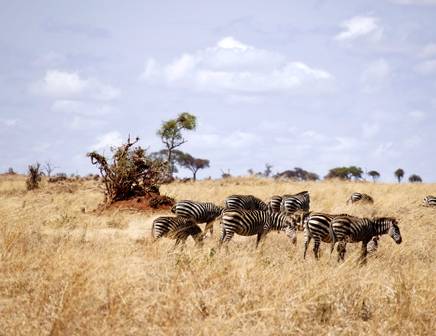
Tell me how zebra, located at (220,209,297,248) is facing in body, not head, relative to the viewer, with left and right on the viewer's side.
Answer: facing to the right of the viewer

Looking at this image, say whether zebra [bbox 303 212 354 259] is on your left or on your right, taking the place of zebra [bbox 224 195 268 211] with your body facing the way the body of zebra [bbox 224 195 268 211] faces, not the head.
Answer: on your right

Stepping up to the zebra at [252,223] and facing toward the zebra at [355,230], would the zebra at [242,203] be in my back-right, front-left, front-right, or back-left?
back-left

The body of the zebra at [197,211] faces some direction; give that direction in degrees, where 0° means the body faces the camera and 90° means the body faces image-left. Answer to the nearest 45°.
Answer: approximately 270°

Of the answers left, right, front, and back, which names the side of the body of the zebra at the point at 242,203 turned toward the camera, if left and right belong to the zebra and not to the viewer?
right
